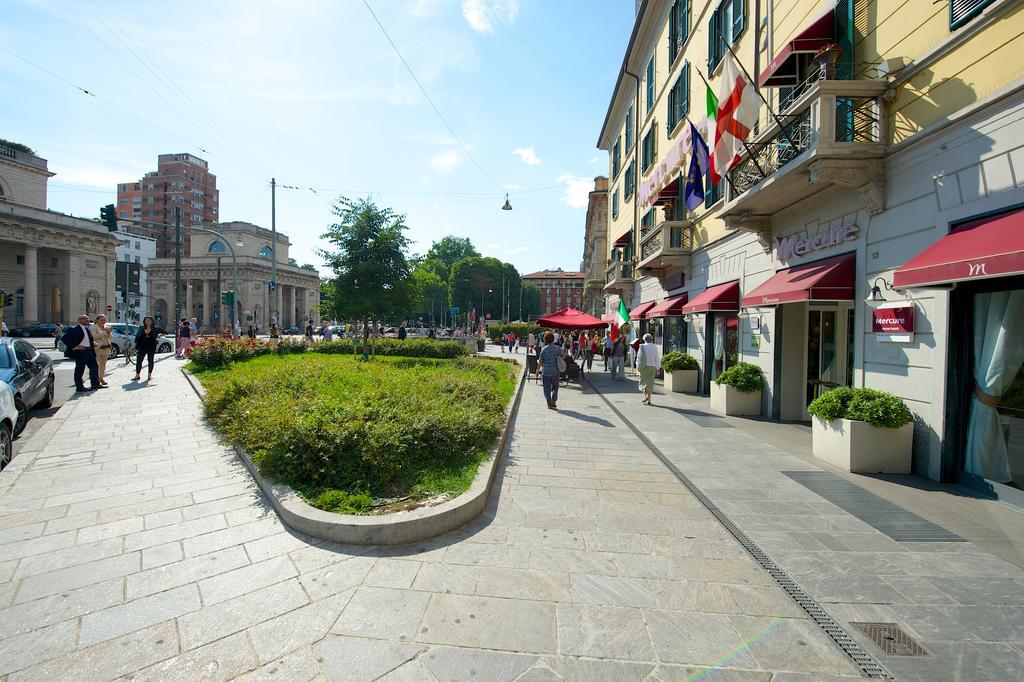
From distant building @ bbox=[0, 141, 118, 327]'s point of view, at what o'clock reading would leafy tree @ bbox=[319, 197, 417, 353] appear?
The leafy tree is roughly at 1 o'clock from the distant building.

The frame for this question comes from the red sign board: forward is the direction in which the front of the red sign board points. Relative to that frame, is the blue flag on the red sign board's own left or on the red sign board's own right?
on the red sign board's own right

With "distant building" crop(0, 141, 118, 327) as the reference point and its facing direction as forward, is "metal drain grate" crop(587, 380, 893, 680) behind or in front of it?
in front

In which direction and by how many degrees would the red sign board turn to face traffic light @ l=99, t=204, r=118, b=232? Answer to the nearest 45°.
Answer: approximately 45° to its right

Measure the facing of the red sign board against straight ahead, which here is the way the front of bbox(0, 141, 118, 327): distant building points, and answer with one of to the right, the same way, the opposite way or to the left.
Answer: the opposite way

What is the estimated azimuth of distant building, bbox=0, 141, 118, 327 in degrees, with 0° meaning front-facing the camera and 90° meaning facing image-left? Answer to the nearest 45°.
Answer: approximately 315°

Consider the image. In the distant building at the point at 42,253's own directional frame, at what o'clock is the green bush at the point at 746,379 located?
The green bush is roughly at 1 o'clock from the distant building.

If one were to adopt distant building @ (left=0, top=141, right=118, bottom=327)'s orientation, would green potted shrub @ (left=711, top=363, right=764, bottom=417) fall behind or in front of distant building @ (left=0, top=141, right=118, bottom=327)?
in front

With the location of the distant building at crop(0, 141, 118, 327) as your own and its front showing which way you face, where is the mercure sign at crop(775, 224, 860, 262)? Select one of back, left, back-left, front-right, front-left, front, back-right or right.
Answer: front-right

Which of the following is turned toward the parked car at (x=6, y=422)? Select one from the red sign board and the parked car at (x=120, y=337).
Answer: the red sign board

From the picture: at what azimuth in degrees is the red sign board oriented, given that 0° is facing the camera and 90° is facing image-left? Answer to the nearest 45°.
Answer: approximately 45°
